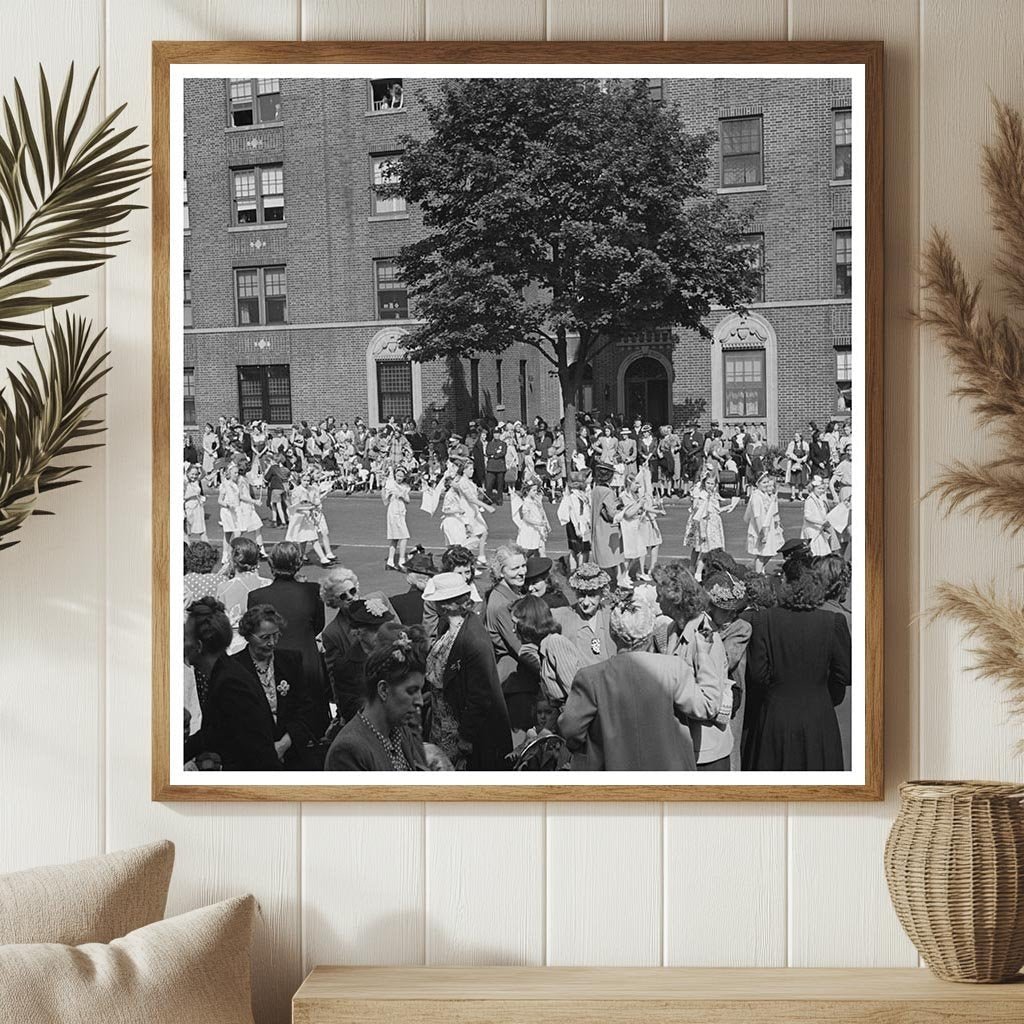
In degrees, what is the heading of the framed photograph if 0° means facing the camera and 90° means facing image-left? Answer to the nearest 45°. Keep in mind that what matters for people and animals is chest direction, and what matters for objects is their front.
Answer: approximately 0°
